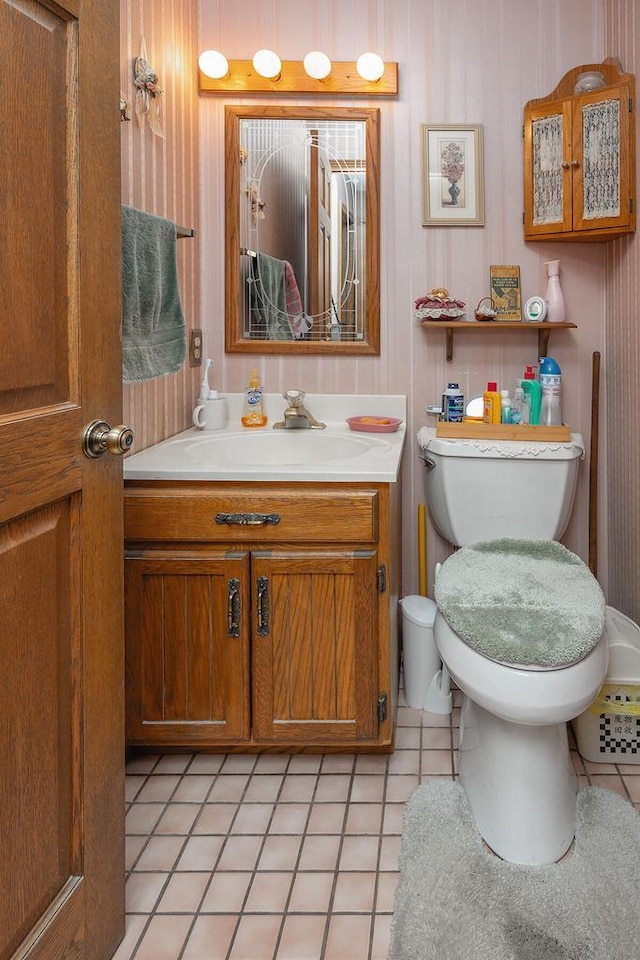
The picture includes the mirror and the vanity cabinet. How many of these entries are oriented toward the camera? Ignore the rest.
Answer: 2

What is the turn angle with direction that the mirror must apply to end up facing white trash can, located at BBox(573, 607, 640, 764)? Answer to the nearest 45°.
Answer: approximately 45° to its left

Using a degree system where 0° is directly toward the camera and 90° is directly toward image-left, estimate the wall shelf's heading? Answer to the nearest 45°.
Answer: approximately 0°
